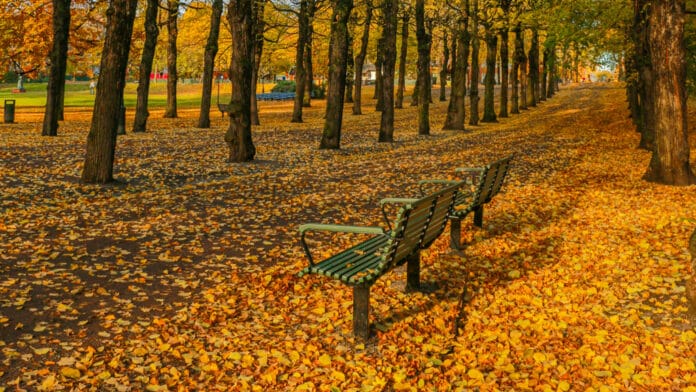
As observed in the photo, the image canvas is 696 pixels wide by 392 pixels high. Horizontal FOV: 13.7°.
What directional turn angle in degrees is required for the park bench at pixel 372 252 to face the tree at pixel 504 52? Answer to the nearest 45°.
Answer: approximately 45° to its right

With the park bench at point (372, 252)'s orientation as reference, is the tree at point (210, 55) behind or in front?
in front

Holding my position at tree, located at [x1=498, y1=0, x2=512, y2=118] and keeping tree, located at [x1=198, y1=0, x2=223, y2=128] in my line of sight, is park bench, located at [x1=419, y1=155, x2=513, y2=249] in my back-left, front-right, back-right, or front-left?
front-left

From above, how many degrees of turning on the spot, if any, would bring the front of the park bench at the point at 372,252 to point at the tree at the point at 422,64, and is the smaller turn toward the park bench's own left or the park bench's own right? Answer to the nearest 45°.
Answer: approximately 45° to the park bench's own right

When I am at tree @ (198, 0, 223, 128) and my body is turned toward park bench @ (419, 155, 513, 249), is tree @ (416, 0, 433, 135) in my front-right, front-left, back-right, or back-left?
front-left

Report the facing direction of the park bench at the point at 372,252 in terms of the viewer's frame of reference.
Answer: facing away from the viewer and to the left of the viewer
